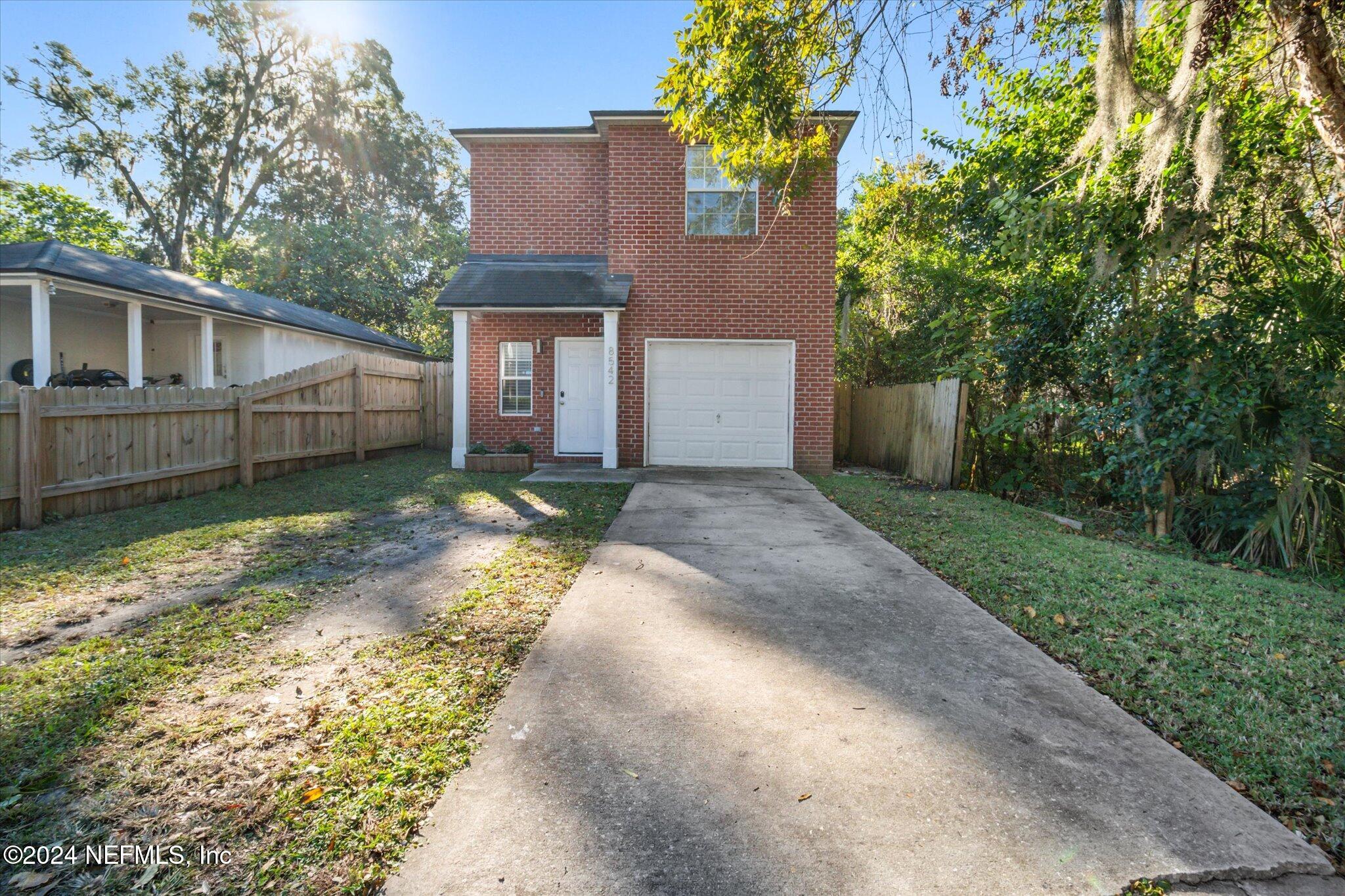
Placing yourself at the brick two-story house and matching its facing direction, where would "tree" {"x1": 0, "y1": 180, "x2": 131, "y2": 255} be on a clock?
The tree is roughly at 4 o'clock from the brick two-story house.

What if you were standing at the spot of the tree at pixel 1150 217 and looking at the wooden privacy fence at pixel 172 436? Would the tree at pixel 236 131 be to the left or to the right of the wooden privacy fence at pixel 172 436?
right

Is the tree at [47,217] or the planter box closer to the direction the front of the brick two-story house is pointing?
the planter box

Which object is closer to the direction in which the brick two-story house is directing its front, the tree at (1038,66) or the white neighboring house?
the tree

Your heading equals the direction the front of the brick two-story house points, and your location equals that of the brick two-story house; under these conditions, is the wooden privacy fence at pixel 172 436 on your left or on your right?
on your right

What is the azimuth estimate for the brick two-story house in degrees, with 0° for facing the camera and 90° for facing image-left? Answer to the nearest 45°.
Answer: approximately 0°

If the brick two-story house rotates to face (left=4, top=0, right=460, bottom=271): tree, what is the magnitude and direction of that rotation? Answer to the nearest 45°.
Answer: approximately 135° to its right

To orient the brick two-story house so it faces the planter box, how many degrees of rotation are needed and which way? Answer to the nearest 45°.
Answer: approximately 90° to its right
